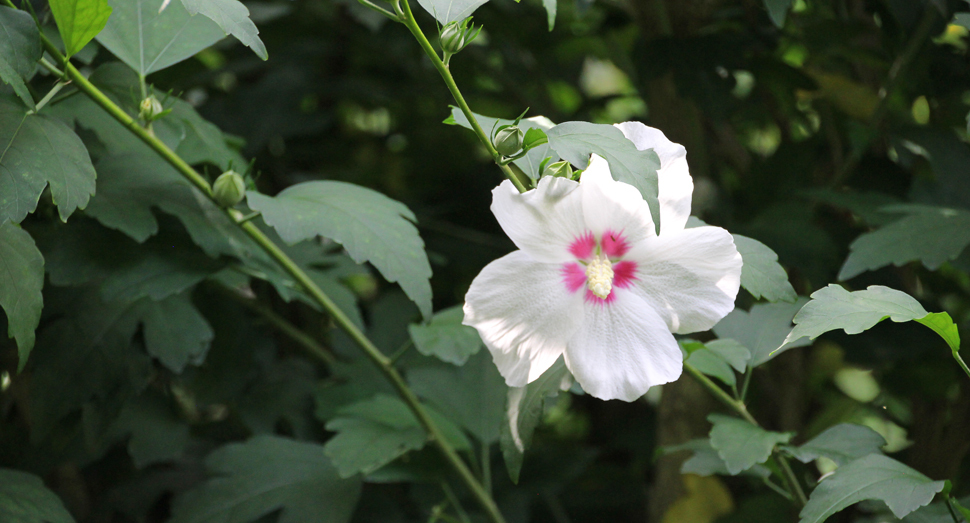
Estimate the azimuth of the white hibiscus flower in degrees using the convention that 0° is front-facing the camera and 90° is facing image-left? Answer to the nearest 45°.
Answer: approximately 0°
